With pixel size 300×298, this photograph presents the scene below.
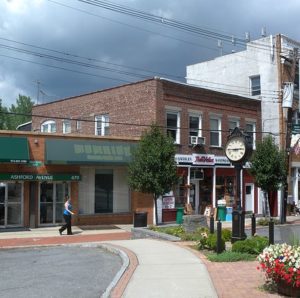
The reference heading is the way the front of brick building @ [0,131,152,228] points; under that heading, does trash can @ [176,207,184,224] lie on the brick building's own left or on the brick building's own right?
on the brick building's own left

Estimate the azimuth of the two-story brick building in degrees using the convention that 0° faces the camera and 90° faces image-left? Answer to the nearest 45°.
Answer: approximately 315°

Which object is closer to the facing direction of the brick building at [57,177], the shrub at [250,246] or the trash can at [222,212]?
the shrub

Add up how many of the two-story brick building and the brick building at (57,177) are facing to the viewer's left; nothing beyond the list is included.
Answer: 0

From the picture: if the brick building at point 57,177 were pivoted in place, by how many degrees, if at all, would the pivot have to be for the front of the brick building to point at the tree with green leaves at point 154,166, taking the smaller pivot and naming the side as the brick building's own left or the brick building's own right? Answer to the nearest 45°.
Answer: approximately 90° to the brick building's own left

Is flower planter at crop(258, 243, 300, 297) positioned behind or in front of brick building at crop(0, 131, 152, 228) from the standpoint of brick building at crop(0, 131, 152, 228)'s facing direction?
in front

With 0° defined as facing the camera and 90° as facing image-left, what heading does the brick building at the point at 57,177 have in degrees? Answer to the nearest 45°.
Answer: approximately 0°

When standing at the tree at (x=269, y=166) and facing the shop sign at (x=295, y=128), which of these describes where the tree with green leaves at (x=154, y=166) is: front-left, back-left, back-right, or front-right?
back-left

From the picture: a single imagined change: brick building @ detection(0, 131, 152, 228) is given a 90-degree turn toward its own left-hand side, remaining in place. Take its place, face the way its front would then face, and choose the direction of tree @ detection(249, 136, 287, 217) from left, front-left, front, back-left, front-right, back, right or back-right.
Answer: front

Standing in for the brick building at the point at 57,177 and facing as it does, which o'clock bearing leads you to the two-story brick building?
The two-story brick building is roughly at 8 o'clock from the brick building.
